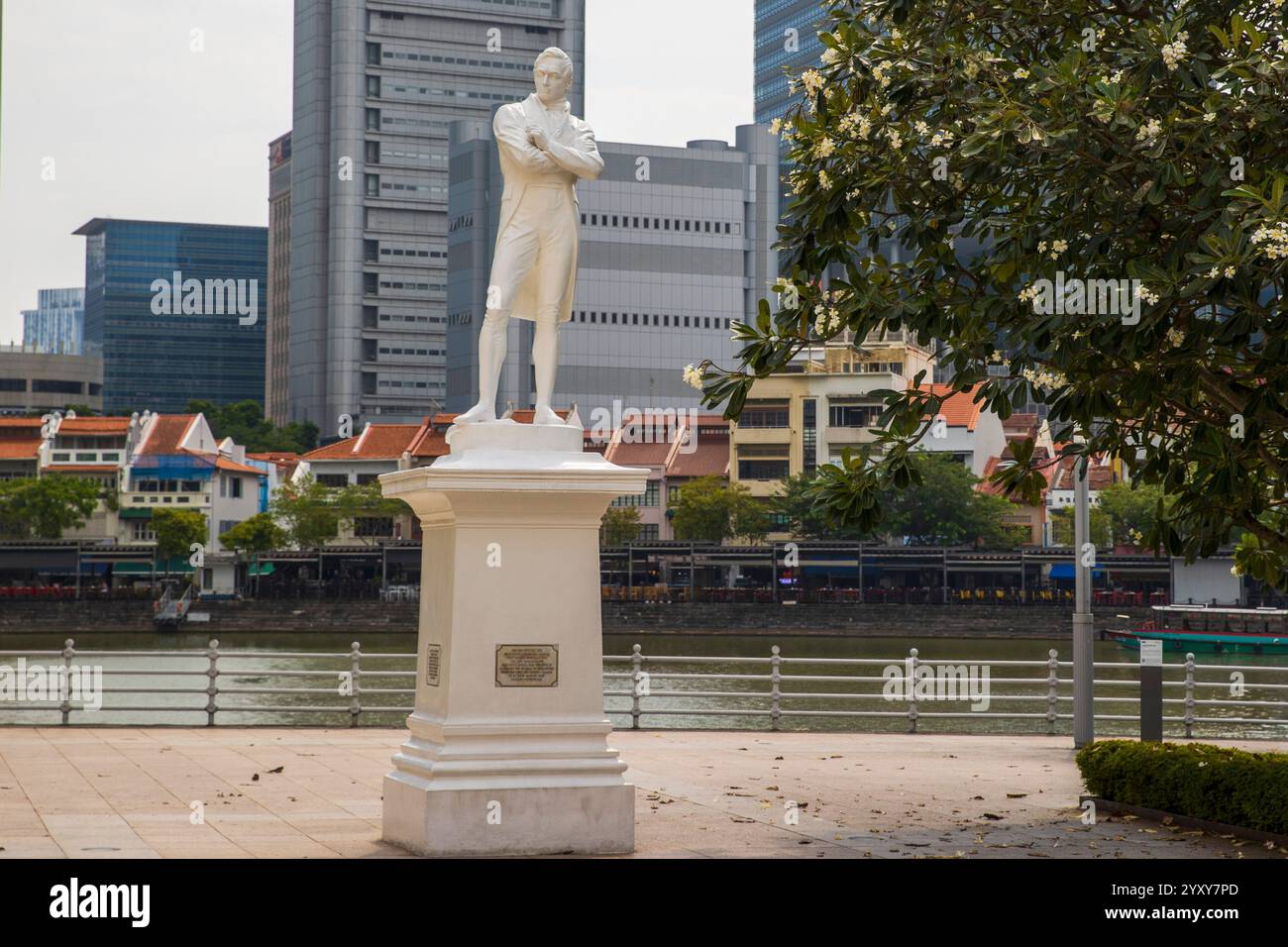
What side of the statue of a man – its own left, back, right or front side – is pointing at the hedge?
left

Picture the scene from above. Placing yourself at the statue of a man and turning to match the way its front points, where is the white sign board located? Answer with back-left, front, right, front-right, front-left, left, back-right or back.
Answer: back-left

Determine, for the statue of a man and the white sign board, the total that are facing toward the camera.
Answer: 2

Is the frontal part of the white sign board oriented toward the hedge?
yes

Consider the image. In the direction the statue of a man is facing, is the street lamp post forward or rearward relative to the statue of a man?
rearward

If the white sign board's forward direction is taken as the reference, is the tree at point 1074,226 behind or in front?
in front

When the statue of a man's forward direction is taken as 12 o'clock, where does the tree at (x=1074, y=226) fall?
The tree is roughly at 9 o'clock from the statue of a man.

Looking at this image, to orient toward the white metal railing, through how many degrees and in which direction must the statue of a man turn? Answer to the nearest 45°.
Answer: approximately 180°

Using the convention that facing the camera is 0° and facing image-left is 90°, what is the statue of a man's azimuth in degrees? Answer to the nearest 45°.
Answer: approximately 0°

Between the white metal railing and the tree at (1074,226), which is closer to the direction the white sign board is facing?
the tree

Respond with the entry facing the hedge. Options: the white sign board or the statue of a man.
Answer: the white sign board
